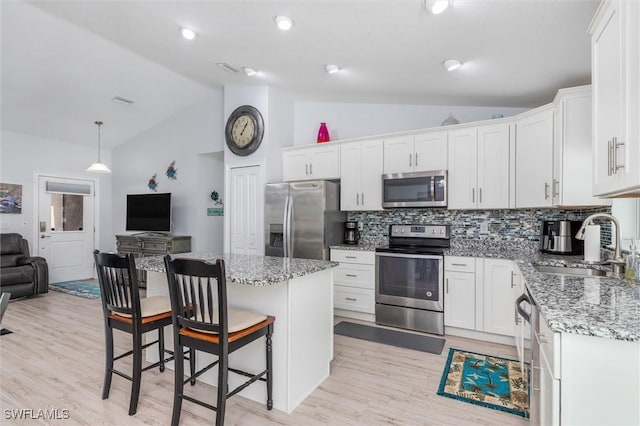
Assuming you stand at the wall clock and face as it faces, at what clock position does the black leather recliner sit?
The black leather recliner is roughly at 2 o'clock from the wall clock.

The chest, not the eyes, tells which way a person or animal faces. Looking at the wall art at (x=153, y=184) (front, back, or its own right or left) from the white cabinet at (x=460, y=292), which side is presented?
left

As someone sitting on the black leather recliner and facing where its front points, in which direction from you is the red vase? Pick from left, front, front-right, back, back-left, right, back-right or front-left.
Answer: front-left

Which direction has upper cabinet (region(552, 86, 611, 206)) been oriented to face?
to the viewer's left

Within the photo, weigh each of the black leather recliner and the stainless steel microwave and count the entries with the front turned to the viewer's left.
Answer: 0

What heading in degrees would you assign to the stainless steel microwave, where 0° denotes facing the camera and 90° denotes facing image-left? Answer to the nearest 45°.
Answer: approximately 0°

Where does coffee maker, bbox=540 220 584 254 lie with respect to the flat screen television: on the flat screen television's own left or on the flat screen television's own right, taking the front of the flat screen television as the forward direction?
on the flat screen television's own left

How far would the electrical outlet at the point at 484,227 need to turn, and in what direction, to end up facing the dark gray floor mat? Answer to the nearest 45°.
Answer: approximately 45° to its right

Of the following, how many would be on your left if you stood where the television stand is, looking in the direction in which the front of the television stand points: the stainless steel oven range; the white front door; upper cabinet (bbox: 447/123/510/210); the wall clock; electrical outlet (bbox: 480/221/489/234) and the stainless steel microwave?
5

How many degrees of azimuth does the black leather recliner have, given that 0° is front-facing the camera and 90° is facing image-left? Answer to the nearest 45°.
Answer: approximately 0°

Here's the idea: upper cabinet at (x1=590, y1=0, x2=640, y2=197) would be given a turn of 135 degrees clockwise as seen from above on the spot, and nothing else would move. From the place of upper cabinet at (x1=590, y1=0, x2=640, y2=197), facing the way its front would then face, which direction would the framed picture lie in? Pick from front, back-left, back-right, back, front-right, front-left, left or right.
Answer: back-left

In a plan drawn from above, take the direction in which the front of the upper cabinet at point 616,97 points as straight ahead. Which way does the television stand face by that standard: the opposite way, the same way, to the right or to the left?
to the left

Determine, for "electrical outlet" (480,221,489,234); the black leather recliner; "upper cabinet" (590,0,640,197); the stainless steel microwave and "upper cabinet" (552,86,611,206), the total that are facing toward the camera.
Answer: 3
